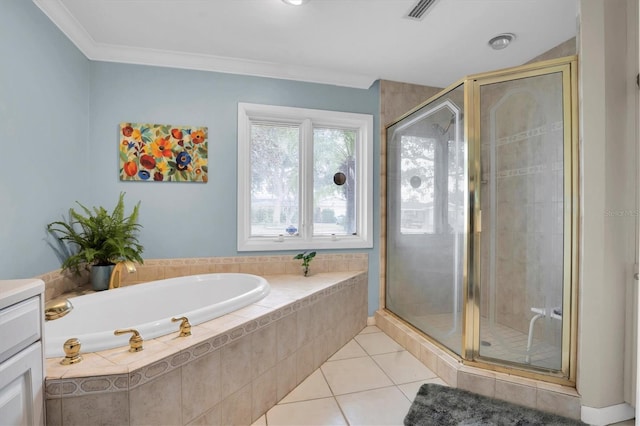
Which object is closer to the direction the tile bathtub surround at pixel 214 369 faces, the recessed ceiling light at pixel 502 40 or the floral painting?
the recessed ceiling light

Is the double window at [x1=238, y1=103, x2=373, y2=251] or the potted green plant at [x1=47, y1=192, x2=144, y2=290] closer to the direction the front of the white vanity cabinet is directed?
the double window

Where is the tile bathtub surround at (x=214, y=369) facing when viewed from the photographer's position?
facing the viewer and to the right of the viewer

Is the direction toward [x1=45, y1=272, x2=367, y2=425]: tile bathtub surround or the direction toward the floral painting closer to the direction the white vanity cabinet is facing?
the tile bathtub surround

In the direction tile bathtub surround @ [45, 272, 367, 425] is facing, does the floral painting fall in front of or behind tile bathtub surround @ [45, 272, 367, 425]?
behind

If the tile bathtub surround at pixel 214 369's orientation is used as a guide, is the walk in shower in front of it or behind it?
in front

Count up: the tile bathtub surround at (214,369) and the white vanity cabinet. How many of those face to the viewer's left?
0

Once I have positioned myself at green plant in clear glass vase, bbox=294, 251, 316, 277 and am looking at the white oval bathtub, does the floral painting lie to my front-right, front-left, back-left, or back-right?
front-right

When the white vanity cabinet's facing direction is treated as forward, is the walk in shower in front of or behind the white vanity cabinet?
in front

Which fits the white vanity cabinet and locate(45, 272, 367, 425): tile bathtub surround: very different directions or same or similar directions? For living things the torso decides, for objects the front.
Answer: same or similar directions
